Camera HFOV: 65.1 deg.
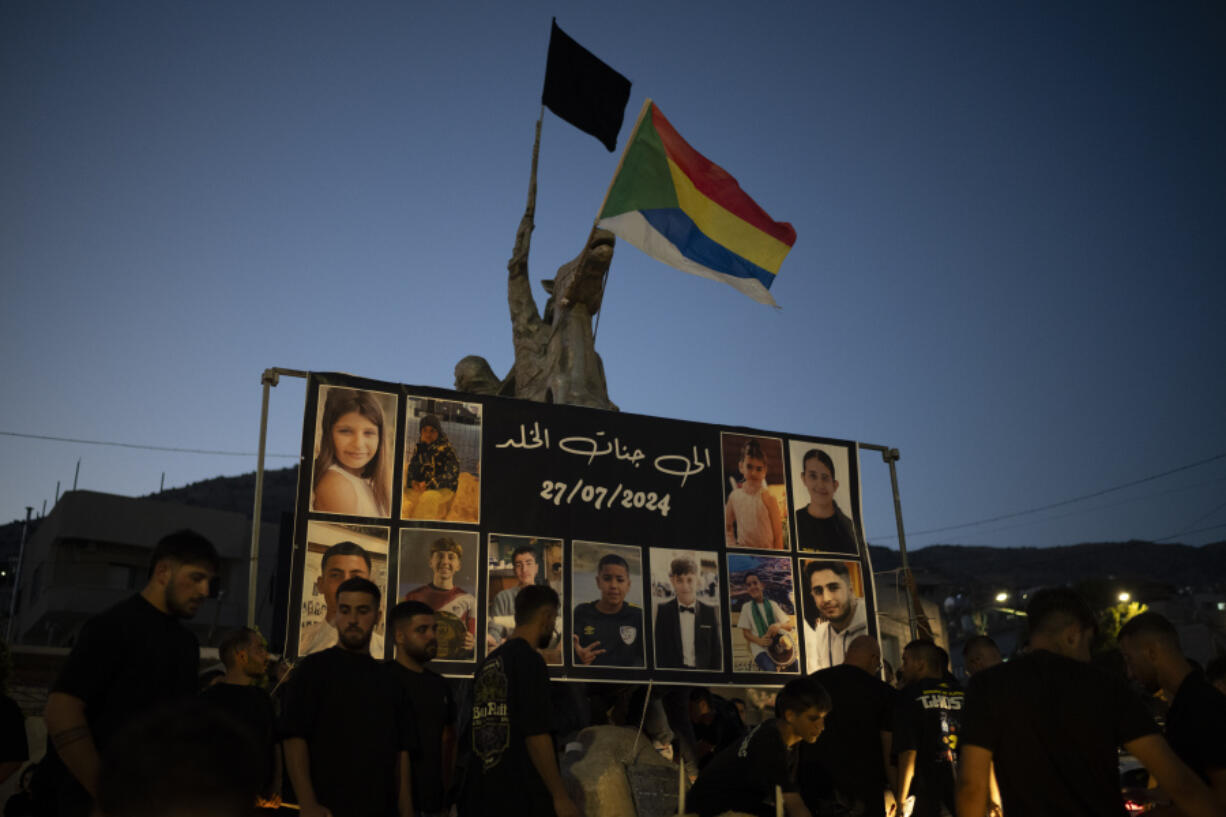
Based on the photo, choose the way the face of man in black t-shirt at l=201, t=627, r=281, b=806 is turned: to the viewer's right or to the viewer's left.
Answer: to the viewer's right

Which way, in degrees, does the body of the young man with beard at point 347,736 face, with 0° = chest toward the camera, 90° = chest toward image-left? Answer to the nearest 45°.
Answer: approximately 0°

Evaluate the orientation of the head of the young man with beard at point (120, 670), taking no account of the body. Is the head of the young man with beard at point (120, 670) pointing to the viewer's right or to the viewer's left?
to the viewer's right

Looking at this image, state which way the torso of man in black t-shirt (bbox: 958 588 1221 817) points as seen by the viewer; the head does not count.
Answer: away from the camera

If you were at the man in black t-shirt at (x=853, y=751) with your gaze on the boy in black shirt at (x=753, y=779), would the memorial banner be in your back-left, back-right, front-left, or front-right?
back-right

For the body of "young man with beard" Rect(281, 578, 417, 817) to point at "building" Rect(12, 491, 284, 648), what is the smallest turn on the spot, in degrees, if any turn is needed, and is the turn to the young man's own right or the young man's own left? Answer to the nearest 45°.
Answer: approximately 180°

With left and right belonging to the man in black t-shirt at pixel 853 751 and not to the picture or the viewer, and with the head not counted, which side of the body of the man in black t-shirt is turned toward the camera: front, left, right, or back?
back

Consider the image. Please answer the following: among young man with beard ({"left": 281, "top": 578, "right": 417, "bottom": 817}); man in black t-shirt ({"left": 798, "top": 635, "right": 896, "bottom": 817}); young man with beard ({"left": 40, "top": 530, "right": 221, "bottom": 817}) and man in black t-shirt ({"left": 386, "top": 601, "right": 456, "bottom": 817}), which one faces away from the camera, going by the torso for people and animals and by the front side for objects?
man in black t-shirt ({"left": 798, "top": 635, "right": 896, "bottom": 817})

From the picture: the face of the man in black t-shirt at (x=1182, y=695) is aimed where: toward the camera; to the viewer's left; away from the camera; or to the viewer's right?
to the viewer's left
